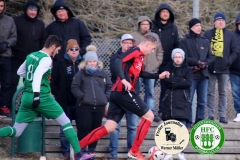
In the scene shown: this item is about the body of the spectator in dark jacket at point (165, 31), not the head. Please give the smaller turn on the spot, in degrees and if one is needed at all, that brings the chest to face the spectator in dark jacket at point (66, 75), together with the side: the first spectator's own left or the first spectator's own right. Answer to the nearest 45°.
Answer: approximately 45° to the first spectator's own right

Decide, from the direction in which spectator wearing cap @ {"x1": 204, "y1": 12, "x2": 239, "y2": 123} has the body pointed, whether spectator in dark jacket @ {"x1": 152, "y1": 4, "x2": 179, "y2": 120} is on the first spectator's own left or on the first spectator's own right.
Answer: on the first spectator's own right

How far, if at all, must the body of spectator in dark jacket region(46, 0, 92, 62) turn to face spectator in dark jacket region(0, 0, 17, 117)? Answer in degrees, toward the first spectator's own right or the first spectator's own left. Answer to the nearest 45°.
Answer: approximately 90° to the first spectator's own right

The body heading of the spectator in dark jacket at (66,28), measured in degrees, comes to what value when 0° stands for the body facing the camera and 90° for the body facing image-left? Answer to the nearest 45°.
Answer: approximately 0°

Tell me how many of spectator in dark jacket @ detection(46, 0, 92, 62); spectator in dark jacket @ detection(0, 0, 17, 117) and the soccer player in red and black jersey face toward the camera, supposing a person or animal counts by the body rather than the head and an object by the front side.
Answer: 2

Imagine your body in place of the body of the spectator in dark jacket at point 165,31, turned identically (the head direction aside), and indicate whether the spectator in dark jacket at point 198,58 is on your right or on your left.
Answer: on your left

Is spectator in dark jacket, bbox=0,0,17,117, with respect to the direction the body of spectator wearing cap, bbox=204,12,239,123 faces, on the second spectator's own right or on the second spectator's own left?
on the second spectator's own right
